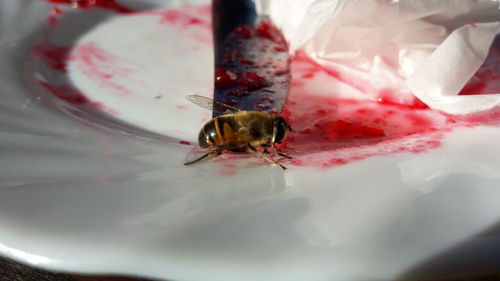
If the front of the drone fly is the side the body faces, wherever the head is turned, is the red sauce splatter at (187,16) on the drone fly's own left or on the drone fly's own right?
on the drone fly's own left

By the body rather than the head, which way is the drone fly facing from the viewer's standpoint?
to the viewer's right
